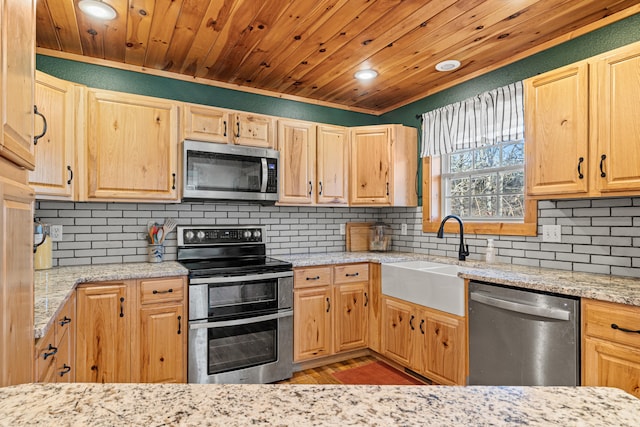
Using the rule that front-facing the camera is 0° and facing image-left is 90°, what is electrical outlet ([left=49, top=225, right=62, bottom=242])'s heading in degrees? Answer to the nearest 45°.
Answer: approximately 0°

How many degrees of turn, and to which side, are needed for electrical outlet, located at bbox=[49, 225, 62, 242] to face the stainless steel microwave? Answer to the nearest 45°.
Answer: approximately 45° to its left

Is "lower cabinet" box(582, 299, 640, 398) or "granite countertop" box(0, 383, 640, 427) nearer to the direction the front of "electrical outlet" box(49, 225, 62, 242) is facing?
the granite countertop

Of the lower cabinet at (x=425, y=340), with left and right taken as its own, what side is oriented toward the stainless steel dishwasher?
left

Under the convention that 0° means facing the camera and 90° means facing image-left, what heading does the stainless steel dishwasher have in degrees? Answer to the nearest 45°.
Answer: approximately 45°
